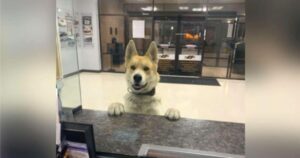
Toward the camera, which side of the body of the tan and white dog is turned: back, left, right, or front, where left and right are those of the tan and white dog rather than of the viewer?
front

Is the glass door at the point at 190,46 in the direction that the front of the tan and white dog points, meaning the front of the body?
no
